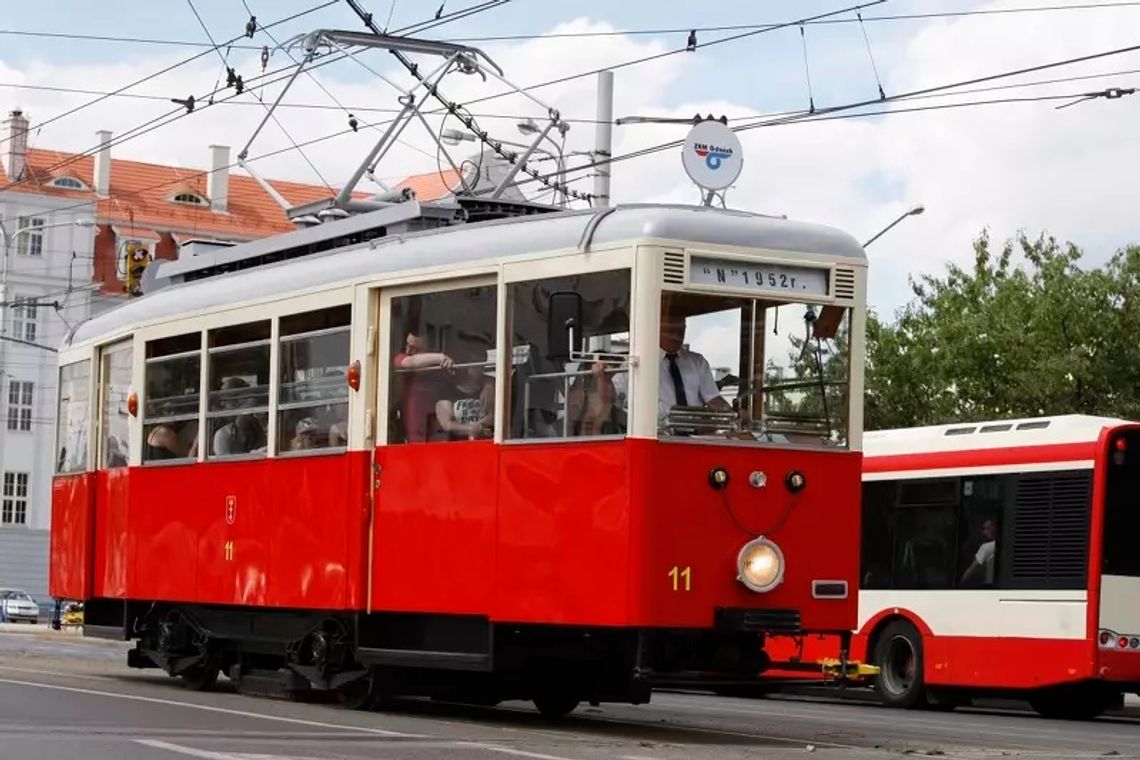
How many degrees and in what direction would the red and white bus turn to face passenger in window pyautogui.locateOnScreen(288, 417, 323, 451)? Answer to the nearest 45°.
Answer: approximately 90° to its left

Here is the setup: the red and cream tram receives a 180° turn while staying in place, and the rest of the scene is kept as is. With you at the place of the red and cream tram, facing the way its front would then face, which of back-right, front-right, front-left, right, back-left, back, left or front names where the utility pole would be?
front-right

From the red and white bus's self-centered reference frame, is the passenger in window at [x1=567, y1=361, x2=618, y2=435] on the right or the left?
on its left

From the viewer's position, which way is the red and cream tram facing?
facing the viewer and to the right of the viewer

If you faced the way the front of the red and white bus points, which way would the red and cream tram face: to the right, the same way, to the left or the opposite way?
the opposite way

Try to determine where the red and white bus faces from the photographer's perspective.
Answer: facing away from the viewer and to the left of the viewer
